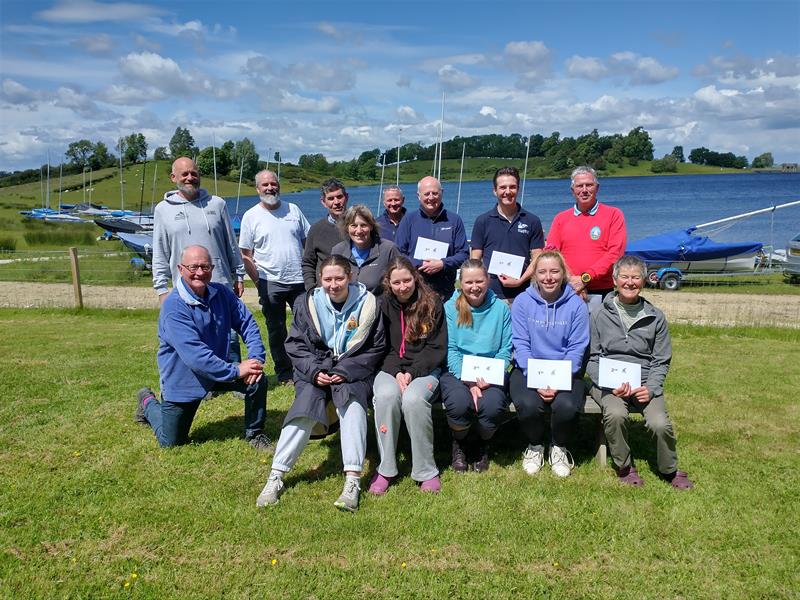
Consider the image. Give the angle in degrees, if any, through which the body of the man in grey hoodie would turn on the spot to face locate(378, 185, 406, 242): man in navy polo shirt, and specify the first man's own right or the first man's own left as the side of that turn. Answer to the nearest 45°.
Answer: approximately 90° to the first man's own left

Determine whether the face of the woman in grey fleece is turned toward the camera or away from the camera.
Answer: toward the camera

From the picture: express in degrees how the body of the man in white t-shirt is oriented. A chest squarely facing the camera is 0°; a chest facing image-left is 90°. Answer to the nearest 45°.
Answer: approximately 0°

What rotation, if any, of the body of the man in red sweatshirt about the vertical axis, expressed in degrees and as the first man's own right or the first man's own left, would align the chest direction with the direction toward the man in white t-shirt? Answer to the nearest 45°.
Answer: approximately 90° to the first man's own right

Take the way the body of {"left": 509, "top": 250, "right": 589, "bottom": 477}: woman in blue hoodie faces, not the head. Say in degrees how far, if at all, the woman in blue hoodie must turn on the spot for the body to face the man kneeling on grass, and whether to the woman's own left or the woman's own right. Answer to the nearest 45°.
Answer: approximately 90° to the woman's own right

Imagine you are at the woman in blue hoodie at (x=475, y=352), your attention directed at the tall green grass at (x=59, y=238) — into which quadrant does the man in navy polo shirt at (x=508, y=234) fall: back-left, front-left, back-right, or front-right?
front-right

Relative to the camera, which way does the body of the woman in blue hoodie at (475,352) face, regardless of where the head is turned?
toward the camera

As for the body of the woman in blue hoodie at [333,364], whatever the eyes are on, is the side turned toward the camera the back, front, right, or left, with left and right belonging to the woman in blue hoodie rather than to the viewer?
front

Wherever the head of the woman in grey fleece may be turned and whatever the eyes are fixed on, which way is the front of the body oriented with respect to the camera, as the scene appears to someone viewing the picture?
toward the camera

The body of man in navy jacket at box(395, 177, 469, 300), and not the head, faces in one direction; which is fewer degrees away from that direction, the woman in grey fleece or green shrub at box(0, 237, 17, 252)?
the woman in grey fleece

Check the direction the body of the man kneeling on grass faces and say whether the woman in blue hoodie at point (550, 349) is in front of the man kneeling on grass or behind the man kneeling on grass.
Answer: in front

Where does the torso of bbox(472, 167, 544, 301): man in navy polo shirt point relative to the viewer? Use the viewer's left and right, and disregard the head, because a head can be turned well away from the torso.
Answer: facing the viewer
